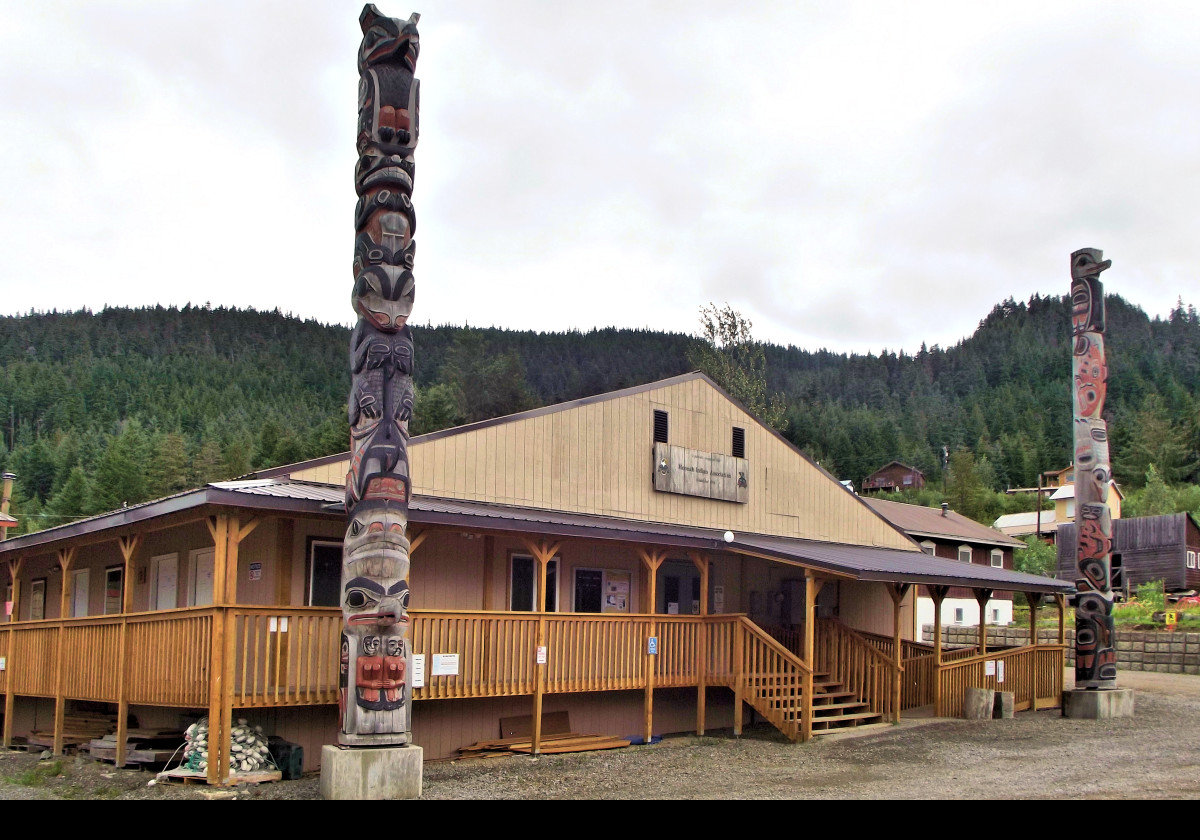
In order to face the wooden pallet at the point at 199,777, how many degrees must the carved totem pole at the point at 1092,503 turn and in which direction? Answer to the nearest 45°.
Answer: approximately 90° to its right

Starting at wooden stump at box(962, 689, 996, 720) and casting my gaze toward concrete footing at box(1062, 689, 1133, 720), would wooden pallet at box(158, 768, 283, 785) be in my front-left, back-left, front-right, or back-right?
back-right

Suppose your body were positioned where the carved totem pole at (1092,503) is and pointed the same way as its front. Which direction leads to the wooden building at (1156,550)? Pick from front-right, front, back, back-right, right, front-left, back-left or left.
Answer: back-left

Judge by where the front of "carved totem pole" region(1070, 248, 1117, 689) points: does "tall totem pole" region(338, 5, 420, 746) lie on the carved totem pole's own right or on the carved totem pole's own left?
on the carved totem pole's own right

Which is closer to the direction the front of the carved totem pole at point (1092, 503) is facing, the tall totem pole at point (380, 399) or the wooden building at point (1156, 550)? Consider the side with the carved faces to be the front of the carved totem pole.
the tall totem pole

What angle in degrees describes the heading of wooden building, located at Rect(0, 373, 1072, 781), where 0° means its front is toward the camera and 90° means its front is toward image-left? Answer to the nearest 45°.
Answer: approximately 315°

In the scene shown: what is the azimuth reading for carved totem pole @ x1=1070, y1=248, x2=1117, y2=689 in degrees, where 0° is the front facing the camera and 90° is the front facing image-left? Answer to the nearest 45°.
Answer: approximately 315°
